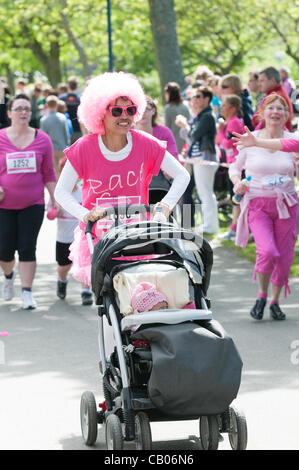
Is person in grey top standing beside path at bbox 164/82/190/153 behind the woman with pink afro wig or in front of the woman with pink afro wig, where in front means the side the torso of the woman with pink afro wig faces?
behind

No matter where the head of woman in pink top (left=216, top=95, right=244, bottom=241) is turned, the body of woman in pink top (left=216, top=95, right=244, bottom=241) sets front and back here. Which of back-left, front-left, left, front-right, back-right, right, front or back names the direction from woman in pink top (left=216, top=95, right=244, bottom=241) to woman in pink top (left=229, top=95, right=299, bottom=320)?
left

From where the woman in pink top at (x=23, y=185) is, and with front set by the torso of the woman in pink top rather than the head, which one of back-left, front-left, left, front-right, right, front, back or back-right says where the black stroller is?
front

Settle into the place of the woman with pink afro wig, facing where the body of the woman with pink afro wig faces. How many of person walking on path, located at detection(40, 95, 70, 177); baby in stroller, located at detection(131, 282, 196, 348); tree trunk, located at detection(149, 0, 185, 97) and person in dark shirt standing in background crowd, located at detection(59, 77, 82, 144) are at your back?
3

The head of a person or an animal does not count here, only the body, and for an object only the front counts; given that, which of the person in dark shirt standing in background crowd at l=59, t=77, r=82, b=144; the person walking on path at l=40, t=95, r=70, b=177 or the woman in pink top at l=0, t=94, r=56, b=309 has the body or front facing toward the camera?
the woman in pink top

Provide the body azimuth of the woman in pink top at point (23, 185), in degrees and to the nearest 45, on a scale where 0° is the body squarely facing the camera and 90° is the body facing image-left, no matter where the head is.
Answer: approximately 0°

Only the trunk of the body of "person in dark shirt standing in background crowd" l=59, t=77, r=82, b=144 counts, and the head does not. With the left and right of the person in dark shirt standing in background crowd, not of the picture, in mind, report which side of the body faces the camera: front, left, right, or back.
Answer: back
